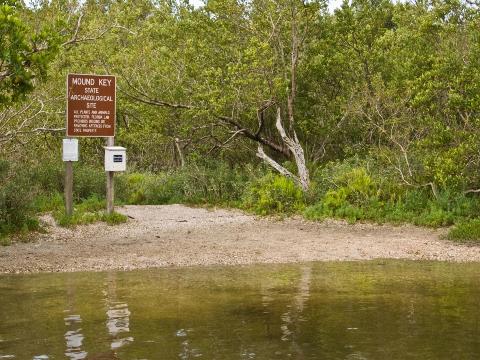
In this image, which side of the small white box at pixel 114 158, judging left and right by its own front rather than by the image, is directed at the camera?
front

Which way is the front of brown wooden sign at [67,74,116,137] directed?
toward the camera

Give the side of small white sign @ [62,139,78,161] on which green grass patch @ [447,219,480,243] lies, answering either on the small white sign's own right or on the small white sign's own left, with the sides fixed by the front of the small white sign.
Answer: on the small white sign's own left

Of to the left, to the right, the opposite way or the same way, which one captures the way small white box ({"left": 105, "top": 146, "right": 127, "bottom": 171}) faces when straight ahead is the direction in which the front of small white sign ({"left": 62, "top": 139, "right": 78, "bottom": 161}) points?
the same way

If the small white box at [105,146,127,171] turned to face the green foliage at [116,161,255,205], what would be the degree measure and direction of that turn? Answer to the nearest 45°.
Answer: approximately 135° to its left

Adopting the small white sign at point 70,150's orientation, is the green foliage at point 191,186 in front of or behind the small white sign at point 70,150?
behind

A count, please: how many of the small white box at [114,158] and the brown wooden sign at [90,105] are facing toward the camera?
2

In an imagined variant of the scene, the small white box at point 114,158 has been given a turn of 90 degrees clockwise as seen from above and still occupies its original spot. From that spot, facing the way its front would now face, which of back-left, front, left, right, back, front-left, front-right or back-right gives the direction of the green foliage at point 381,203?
back

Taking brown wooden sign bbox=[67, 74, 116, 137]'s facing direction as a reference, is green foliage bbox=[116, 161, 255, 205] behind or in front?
behind

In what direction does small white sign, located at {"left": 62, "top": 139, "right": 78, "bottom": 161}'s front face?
toward the camera

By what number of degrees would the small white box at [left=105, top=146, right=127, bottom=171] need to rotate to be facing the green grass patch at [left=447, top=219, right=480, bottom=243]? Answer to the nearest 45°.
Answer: approximately 45° to its left

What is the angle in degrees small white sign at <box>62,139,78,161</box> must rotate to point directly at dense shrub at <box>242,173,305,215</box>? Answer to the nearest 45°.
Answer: approximately 90° to its left

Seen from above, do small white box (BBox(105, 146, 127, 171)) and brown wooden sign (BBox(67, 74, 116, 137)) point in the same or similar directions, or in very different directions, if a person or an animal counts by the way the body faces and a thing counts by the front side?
same or similar directions

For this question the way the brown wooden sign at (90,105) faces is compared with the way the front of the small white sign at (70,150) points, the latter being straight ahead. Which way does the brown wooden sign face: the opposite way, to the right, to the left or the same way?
the same way
